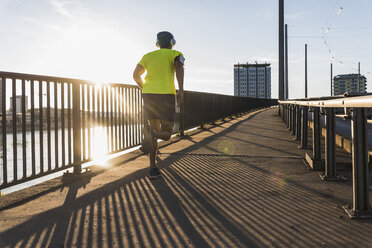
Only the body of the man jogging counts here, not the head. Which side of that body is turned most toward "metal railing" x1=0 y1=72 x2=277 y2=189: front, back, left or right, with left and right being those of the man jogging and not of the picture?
left

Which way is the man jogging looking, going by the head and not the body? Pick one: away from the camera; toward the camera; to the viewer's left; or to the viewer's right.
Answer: away from the camera

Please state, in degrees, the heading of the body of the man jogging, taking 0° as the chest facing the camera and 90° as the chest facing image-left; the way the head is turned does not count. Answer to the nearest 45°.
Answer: approximately 180°
